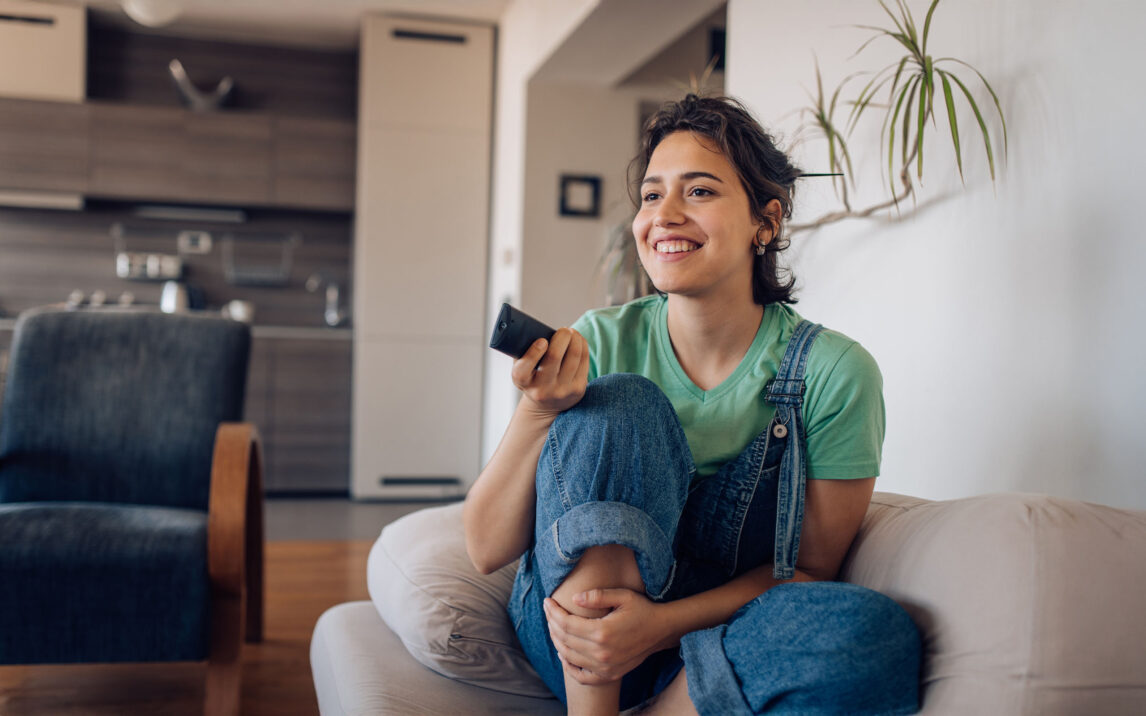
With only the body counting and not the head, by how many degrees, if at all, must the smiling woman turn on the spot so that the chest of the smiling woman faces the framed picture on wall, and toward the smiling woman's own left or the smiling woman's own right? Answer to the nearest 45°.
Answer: approximately 135° to the smiling woman's own right

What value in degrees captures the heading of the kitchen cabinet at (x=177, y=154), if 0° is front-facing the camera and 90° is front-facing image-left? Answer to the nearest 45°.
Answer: approximately 0°

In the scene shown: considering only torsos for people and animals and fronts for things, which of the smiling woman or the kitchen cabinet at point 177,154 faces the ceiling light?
the kitchen cabinet

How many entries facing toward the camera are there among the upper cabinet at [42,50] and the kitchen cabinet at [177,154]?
2

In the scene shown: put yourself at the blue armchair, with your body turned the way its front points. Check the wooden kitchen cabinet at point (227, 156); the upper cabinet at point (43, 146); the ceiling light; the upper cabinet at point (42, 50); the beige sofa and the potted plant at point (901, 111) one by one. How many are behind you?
4

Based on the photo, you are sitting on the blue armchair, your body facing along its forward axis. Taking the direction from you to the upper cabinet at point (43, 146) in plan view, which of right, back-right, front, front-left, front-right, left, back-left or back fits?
back

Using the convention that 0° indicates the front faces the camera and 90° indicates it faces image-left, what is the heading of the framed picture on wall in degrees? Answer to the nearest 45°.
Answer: approximately 0°

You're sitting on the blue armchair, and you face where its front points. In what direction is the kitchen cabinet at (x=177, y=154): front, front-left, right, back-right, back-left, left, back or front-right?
back

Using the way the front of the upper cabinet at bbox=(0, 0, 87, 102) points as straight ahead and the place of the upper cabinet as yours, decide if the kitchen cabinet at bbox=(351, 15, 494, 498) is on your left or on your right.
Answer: on your left
